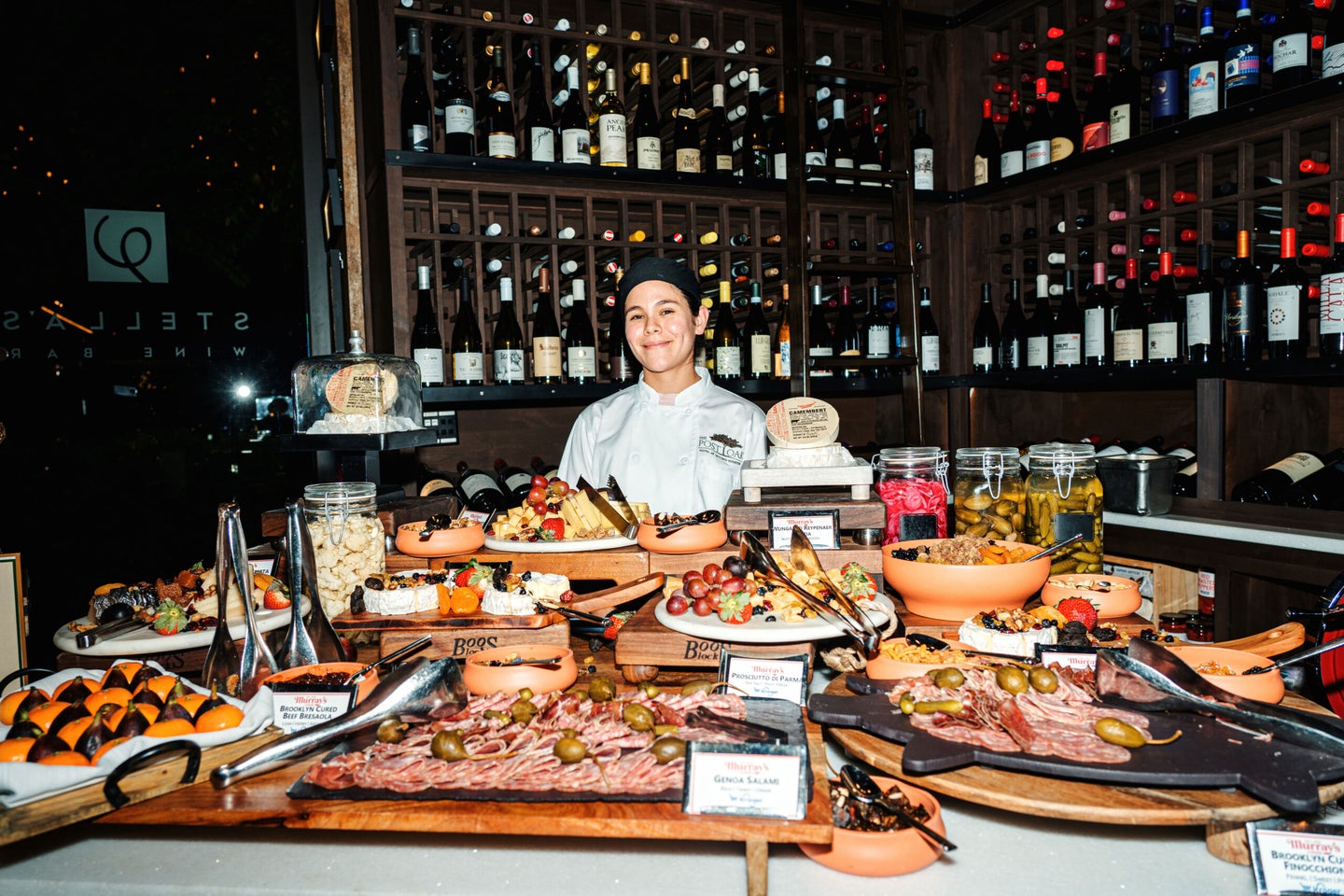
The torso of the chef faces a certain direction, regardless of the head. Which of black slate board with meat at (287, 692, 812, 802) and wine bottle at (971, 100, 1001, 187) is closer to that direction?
the black slate board with meat

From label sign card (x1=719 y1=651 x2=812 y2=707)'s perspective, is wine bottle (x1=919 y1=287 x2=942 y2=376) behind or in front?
behind

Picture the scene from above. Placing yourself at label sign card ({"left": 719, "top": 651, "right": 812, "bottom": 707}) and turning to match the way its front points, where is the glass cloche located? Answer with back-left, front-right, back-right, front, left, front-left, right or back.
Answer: back-right

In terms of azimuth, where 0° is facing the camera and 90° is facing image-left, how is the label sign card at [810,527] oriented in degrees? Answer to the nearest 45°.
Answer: approximately 0°

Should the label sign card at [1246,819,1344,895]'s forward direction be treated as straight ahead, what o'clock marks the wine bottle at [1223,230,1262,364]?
The wine bottle is roughly at 6 o'clock from the label sign card.

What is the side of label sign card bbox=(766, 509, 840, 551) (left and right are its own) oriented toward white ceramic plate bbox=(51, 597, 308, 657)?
right

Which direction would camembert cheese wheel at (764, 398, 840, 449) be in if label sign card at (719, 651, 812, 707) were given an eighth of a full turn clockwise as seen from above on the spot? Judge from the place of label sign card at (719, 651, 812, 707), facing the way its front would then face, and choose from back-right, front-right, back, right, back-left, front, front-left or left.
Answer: back-right

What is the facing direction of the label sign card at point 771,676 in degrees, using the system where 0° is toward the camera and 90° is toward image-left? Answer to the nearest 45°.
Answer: approximately 0°
